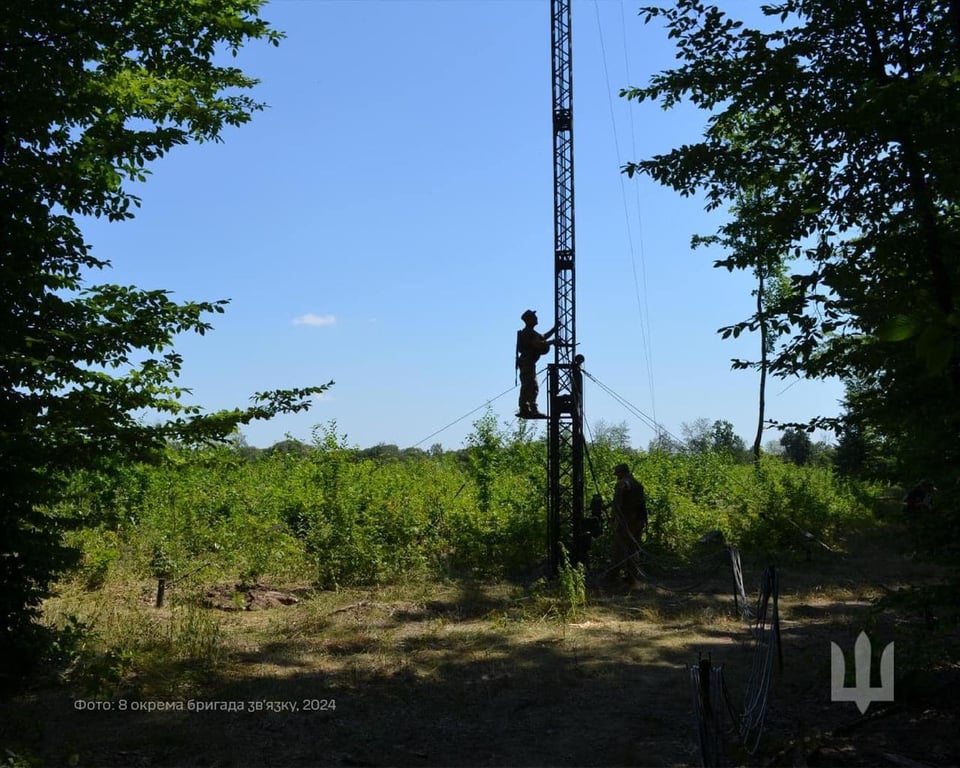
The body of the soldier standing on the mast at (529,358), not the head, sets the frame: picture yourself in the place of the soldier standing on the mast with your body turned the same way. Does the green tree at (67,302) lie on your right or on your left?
on your right

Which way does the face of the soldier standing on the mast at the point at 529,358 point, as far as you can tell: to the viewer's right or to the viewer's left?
to the viewer's right

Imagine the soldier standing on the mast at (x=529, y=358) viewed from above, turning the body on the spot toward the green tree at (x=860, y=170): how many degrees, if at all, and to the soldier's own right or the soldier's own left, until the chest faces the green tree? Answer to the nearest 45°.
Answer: approximately 90° to the soldier's own right

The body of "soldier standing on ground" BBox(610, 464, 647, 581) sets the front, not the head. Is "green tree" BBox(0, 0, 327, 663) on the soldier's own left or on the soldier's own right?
on the soldier's own left

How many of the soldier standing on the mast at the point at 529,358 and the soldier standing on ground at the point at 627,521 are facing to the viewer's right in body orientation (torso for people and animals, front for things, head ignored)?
1

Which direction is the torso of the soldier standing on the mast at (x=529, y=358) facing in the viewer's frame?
to the viewer's right

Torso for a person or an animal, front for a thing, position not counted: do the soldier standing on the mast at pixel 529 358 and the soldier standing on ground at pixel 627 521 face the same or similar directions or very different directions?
very different directions

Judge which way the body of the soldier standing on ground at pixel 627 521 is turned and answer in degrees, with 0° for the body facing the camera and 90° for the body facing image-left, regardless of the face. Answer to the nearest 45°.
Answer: approximately 90°
